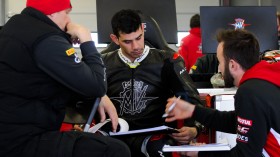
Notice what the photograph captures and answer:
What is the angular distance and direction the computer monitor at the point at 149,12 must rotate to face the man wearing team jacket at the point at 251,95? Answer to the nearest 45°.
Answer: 0° — it already faces them

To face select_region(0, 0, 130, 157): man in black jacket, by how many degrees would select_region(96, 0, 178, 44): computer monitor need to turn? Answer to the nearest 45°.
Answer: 0° — it already faces them

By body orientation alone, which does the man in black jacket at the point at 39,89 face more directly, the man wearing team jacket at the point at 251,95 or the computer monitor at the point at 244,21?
the man wearing team jacket

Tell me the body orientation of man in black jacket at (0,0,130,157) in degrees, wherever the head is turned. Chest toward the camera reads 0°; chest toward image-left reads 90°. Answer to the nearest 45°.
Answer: approximately 270°

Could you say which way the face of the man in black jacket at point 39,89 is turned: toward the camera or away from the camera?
away from the camera

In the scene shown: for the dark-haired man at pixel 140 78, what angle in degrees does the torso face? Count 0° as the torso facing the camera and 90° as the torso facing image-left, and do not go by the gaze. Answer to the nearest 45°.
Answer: approximately 0°
